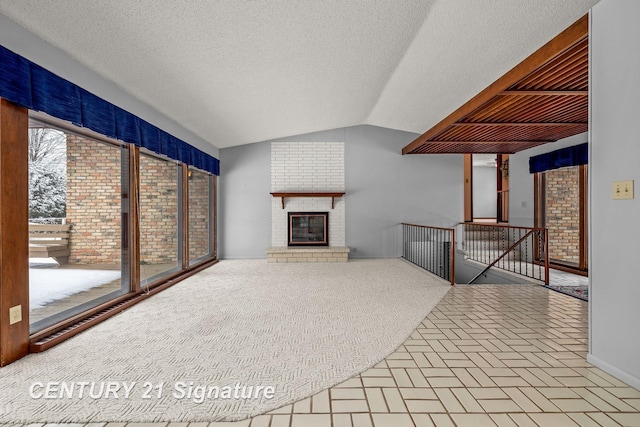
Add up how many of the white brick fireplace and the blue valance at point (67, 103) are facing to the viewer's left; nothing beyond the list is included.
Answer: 0

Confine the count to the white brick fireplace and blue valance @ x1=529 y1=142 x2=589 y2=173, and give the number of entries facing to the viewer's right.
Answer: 0

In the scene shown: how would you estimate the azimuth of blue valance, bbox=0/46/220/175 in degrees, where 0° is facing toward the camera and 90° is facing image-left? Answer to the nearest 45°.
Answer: approximately 315°

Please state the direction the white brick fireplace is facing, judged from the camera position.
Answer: facing the viewer

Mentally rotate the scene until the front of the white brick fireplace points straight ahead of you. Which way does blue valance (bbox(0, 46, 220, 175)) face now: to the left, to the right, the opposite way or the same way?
to the left

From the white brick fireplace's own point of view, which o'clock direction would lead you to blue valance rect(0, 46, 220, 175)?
The blue valance is roughly at 1 o'clock from the white brick fireplace.

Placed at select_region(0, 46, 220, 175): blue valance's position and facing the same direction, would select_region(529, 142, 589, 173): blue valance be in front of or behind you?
in front

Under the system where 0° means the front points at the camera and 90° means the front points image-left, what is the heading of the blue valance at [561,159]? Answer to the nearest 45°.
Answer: approximately 45°

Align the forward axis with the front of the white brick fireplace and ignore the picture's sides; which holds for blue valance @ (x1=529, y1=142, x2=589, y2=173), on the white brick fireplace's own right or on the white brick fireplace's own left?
on the white brick fireplace's own left

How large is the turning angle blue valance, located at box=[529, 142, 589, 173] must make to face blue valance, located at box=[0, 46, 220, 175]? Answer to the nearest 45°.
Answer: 0° — it already faces it

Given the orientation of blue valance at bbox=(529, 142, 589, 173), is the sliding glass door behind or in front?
in front

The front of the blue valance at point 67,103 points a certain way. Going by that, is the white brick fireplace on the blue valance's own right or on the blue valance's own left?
on the blue valance's own left

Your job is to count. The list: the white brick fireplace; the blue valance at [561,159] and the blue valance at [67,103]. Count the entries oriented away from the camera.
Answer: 0
